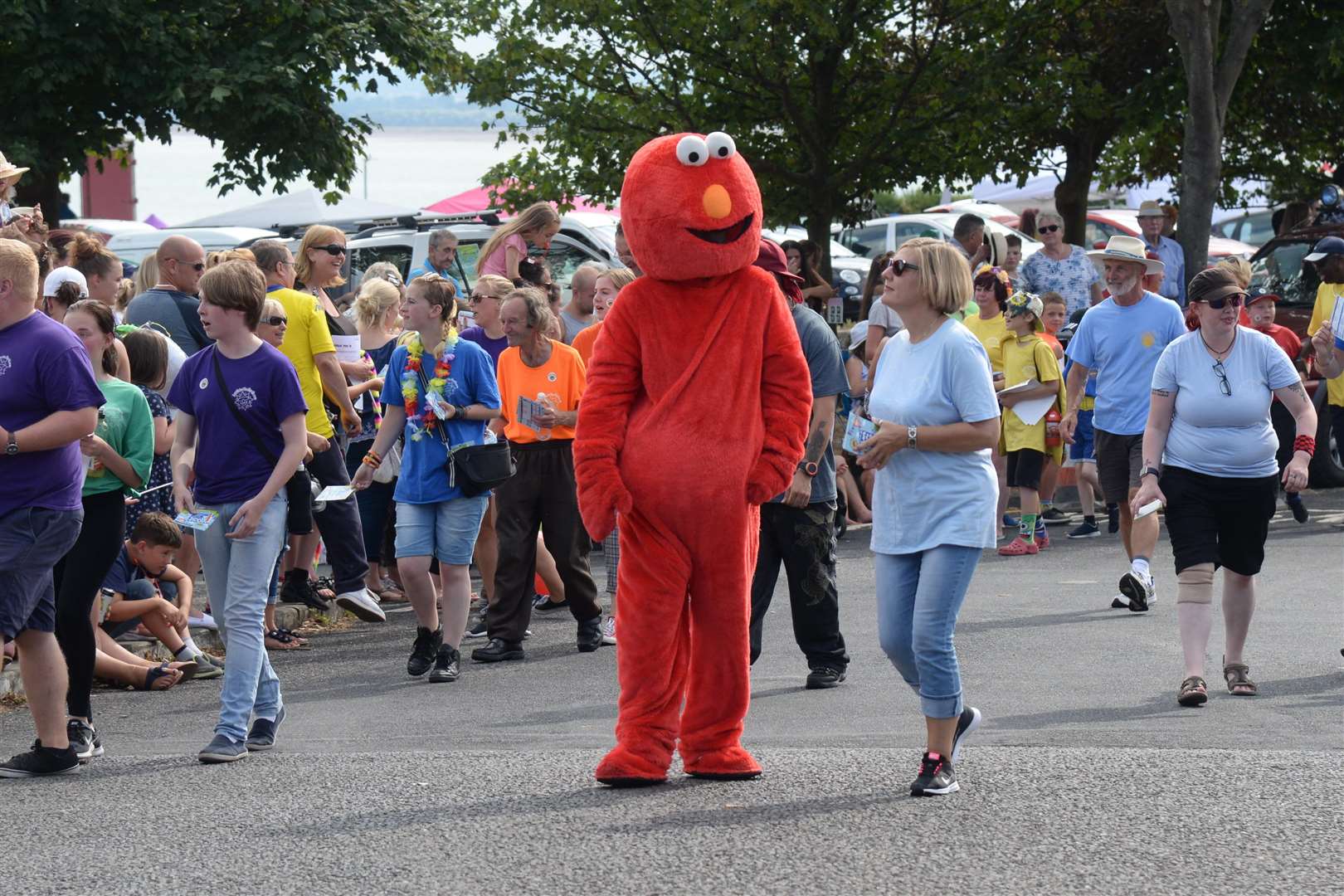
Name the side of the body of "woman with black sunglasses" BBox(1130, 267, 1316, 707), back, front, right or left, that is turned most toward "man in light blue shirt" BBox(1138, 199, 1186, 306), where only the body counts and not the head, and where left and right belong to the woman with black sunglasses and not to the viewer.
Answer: back

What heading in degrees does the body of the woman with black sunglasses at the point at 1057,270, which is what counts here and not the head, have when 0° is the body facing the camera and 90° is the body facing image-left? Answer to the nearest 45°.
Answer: approximately 0°

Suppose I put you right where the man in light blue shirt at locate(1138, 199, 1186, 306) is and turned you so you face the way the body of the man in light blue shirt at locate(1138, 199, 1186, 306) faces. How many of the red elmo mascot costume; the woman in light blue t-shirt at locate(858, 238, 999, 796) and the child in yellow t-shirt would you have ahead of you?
3

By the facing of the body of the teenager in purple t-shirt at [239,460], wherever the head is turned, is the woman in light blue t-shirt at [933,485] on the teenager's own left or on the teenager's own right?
on the teenager's own left

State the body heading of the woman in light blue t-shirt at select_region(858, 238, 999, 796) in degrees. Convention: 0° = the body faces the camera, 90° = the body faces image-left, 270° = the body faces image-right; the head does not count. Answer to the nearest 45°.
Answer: approximately 45°

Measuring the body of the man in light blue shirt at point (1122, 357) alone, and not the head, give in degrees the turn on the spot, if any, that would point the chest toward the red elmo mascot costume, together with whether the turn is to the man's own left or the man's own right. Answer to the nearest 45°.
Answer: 0° — they already face it

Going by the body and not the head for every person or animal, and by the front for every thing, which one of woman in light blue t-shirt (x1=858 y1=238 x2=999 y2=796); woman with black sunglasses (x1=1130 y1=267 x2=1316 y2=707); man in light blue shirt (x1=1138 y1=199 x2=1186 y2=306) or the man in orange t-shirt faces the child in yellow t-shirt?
the man in light blue shirt

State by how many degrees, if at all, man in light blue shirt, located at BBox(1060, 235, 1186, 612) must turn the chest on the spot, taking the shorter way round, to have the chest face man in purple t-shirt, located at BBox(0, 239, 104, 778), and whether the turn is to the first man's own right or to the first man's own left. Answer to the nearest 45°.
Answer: approximately 45° to the first man's own right
